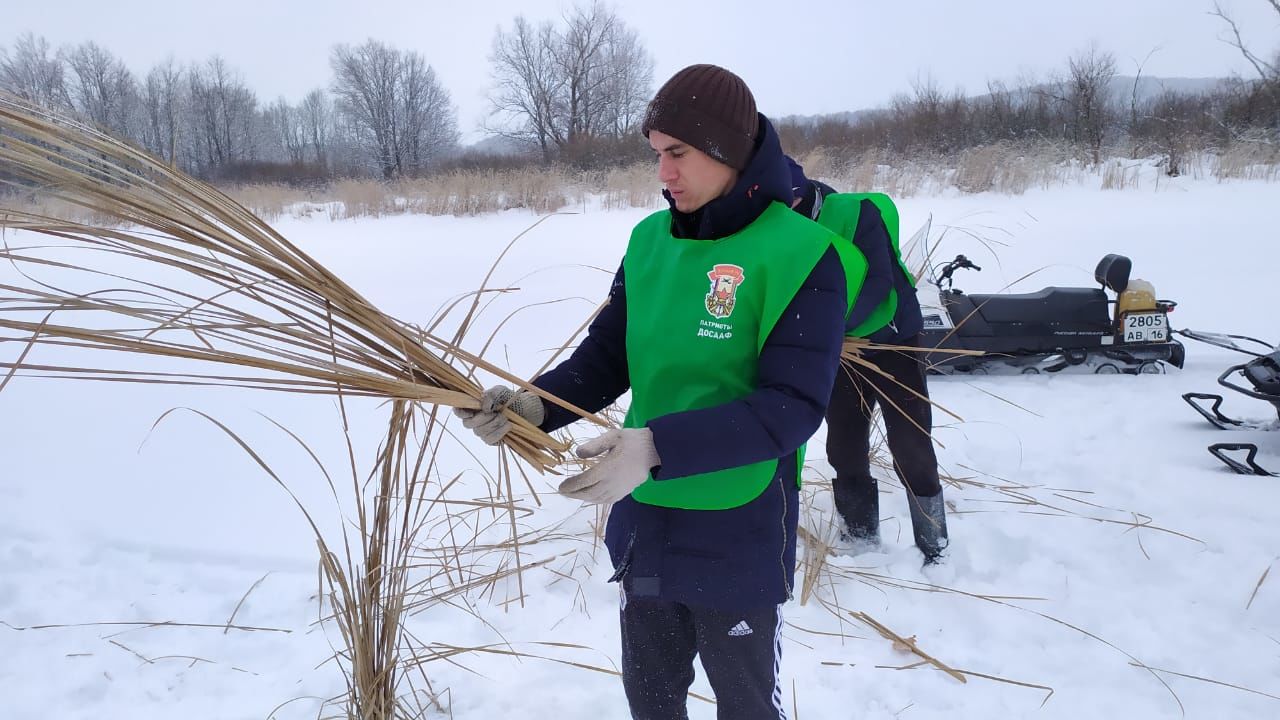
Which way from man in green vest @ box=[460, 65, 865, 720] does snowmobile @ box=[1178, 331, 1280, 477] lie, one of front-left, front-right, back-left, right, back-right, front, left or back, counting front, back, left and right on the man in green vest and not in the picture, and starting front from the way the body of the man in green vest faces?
back

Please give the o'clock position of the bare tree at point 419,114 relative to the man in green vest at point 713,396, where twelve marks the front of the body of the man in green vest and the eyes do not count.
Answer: The bare tree is roughly at 4 o'clock from the man in green vest.

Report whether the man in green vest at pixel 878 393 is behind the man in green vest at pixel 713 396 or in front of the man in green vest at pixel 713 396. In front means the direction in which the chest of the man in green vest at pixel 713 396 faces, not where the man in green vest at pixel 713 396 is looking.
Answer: behind

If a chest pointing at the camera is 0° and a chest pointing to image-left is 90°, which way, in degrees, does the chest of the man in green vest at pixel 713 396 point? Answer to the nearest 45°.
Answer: approximately 45°

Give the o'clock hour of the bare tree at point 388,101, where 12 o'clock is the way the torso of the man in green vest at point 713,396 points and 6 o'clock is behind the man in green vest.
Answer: The bare tree is roughly at 4 o'clock from the man in green vest.
